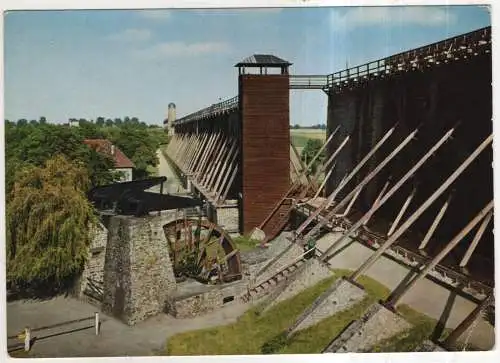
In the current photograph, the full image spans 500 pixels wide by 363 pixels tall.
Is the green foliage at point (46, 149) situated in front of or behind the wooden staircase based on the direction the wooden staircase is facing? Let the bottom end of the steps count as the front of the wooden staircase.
in front

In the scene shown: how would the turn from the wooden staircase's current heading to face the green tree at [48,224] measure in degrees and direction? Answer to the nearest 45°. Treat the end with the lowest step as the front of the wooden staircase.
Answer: approximately 45° to its right

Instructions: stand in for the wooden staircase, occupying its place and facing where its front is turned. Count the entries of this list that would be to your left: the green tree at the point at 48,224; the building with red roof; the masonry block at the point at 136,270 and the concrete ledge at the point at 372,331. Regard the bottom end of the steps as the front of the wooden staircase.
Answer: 1

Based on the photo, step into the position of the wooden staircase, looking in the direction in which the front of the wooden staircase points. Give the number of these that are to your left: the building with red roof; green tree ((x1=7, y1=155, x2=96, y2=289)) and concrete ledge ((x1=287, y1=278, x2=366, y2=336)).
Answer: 1

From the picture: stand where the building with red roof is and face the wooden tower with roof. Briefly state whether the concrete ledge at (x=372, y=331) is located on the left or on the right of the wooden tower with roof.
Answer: right

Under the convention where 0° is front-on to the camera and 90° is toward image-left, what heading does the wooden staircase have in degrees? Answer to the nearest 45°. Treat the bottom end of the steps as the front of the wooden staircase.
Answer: approximately 45°

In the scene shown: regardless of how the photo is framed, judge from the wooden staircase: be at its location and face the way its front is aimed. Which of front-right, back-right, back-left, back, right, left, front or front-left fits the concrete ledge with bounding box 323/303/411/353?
left

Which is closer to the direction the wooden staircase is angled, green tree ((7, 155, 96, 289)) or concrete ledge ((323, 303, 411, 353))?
the green tree
